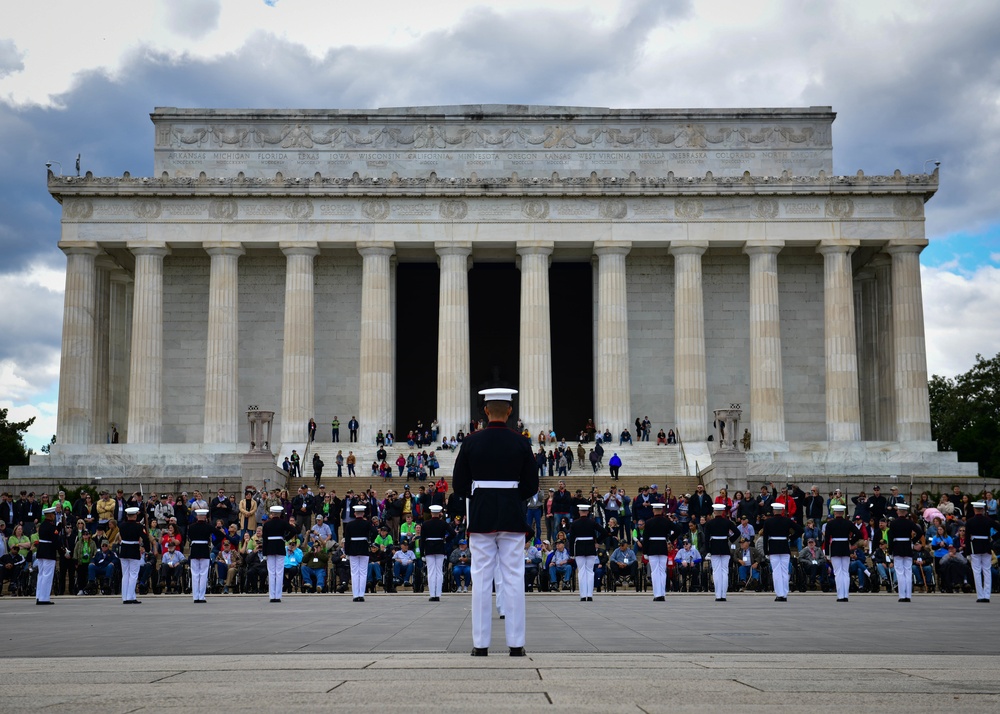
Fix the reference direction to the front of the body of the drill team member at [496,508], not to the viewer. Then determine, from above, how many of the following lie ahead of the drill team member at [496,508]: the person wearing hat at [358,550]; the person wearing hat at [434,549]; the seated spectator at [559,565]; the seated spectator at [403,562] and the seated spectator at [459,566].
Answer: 5
